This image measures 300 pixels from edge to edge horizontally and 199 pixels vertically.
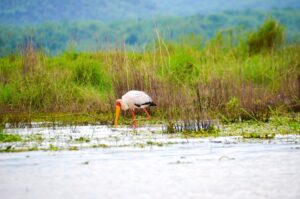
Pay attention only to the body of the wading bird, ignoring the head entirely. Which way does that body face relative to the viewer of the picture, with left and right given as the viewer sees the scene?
facing to the left of the viewer

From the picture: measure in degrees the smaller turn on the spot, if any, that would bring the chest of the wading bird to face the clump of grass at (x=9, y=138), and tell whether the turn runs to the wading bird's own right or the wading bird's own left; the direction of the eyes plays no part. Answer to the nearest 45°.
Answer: approximately 45° to the wading bird's own left

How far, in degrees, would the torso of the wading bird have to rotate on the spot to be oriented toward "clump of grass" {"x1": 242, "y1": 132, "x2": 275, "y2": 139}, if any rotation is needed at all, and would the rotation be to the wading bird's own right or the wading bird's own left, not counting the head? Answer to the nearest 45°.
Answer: approximately 135° to the wading bird's own left

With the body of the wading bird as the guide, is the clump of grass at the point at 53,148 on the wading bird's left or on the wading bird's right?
on the wading bird's left
